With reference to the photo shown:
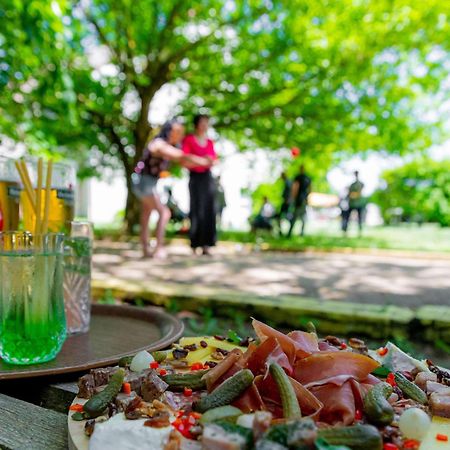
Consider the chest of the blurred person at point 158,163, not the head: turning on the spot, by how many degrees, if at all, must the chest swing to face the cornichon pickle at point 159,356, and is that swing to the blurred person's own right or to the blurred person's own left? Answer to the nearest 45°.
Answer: approximately 90° to the blurred person's own right

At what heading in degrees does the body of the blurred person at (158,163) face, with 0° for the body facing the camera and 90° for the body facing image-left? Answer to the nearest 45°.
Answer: approximately 270°

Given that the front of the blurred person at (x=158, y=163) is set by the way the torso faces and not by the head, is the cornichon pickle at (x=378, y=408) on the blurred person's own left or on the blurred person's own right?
on the blurred person's own right

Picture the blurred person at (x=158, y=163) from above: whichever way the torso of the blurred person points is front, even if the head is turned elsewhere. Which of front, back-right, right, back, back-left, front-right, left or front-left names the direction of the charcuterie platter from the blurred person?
right

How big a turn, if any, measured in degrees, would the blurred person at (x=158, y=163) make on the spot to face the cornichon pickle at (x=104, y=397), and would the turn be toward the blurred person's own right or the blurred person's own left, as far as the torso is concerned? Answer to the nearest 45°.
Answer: approximately 90° to the blurred person's own right

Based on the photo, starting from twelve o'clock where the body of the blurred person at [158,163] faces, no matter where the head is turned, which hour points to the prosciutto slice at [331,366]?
The prosciutto slice is roughly at 3 o'clock from the blurred person.

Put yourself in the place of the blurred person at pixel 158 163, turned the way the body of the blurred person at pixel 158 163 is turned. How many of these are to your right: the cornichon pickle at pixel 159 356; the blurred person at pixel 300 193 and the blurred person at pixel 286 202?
1

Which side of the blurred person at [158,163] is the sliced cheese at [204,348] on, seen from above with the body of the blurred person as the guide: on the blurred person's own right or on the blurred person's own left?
on the blurred person's own right

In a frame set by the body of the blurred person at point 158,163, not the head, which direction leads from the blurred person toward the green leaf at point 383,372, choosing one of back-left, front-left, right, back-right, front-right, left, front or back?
right

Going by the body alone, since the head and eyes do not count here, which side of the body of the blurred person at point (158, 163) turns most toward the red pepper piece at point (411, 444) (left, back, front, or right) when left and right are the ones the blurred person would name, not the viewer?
right

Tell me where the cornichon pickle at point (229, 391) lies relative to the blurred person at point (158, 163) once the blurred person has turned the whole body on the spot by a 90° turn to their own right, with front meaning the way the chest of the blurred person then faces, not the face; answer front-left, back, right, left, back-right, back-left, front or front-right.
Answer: front

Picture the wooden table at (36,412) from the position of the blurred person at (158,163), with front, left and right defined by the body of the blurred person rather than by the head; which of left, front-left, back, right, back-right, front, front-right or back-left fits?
right

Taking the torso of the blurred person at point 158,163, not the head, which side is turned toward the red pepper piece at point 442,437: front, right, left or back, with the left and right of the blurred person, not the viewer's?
right
